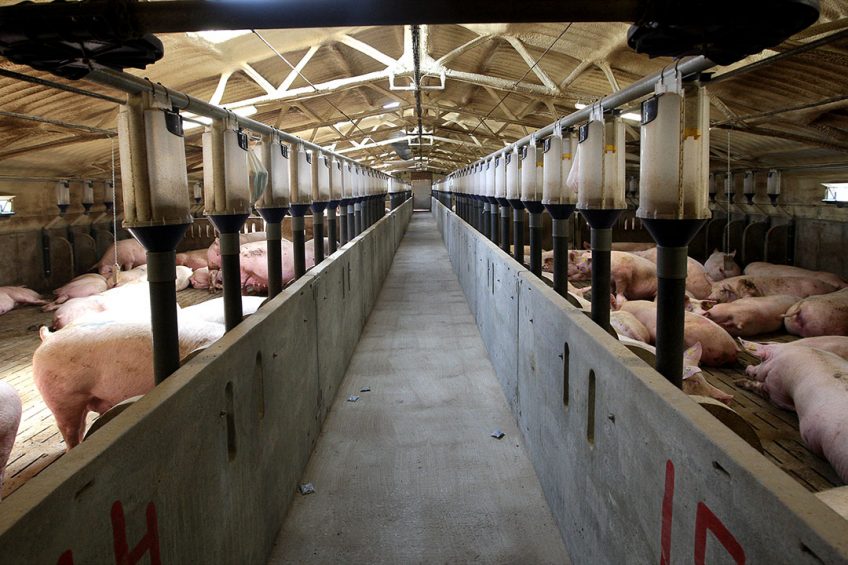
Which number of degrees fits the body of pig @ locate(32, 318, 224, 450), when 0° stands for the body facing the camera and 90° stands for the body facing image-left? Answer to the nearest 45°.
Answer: approximately 270°

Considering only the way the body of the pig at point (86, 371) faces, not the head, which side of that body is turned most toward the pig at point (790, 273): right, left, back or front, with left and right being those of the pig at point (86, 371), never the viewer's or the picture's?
front

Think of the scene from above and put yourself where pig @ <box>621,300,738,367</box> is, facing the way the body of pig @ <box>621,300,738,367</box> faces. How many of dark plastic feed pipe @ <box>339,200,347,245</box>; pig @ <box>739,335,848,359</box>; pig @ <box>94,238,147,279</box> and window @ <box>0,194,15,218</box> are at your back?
1

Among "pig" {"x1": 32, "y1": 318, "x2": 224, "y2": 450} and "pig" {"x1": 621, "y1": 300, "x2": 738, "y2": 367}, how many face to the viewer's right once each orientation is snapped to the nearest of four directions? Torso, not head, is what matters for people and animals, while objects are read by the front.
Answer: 1

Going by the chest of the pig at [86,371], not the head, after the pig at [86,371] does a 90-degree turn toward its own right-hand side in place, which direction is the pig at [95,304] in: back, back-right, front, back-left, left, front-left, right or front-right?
back

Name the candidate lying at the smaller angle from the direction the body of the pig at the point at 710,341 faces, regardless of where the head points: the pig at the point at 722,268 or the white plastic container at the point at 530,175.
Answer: the white plastic container

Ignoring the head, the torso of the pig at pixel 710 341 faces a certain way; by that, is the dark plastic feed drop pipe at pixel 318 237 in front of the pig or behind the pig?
in front

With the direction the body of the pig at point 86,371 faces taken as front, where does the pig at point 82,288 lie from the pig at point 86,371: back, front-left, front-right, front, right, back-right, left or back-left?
left

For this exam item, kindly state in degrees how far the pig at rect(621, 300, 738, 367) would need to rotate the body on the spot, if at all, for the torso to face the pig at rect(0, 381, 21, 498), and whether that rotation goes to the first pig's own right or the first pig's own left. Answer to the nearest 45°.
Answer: approximately 45° to the first pig's own left

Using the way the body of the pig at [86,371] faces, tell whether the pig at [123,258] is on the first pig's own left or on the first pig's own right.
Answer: on the first pig's own left

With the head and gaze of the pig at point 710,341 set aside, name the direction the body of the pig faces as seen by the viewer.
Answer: to the viewer's left

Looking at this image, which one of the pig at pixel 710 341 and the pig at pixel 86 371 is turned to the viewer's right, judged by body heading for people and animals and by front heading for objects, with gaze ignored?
the pig at pixel 86 371

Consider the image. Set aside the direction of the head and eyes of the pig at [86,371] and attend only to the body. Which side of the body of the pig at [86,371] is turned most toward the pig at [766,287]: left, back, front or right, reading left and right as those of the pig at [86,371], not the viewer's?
front

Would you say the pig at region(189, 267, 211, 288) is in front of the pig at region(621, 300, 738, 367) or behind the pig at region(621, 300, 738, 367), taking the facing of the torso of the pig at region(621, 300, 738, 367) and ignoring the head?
in front

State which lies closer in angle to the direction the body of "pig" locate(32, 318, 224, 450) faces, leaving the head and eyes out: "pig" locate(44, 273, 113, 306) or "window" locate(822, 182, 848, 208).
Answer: the window
